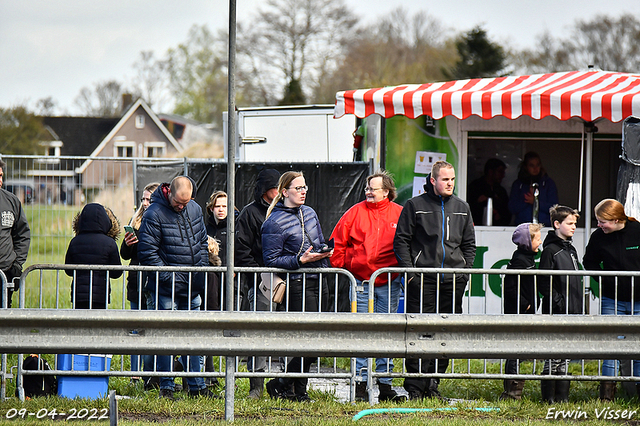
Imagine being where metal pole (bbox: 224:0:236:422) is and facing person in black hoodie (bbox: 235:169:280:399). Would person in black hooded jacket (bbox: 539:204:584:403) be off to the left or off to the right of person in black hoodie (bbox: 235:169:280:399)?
right

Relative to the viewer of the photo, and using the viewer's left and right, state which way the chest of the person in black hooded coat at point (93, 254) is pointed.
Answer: facing away from the viewer

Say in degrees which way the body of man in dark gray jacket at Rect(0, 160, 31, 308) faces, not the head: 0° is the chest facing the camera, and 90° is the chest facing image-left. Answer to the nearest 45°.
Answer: approximately 0°

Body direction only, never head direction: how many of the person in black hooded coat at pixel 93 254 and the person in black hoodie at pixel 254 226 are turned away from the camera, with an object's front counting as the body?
1

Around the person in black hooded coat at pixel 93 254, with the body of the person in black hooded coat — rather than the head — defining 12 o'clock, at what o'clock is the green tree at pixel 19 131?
The green tree is roughly at 12 o'clock from the person in black hooded coat.

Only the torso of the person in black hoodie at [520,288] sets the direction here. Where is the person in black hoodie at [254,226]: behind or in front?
behind

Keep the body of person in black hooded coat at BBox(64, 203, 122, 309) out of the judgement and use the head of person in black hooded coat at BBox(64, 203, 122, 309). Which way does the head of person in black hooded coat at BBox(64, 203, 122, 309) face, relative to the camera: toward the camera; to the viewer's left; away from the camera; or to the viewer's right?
away from the camera

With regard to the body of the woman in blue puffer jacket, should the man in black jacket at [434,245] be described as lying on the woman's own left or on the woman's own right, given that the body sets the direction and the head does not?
on the woman's own left

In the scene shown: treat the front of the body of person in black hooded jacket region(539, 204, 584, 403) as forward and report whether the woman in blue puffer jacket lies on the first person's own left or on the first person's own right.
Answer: on the first person's own right

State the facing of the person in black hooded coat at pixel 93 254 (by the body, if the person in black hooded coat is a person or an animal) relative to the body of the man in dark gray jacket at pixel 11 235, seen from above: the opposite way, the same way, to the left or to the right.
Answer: the opposite way
